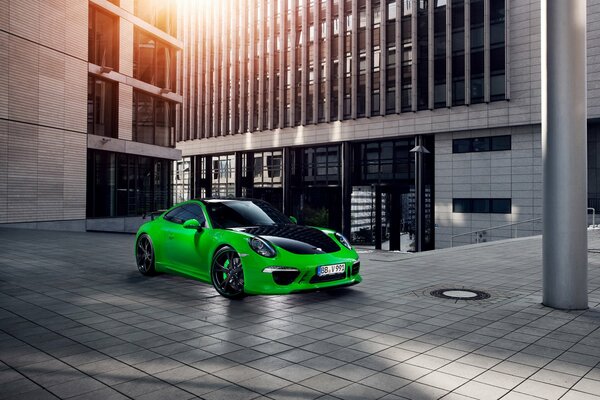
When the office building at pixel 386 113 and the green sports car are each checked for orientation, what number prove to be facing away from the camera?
0

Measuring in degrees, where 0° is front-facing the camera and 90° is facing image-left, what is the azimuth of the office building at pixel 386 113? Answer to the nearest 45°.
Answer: approximately 45°

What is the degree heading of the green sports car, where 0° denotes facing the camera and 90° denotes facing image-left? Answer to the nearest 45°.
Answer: approximately 315°

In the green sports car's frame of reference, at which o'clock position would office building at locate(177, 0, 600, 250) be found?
The office building is roughly at 8 o'clock from the green sports car.

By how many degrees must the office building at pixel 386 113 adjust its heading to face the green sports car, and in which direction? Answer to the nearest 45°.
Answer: approximately 45° to its left

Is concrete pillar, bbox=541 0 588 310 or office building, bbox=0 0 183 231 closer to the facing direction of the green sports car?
the concrete pillar

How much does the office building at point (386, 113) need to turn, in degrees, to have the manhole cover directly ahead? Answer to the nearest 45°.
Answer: approximately 45° to its left

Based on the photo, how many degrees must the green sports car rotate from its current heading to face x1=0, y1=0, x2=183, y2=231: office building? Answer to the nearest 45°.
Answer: approximately 180°
